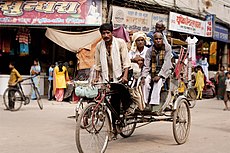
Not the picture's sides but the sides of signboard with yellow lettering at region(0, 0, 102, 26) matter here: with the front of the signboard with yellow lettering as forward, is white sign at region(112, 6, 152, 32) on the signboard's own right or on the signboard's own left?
on the signboard's own left

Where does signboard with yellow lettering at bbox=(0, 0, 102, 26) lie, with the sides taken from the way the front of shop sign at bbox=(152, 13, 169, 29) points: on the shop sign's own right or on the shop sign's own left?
on the shop sign's own right

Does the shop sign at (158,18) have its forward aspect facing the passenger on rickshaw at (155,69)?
yes

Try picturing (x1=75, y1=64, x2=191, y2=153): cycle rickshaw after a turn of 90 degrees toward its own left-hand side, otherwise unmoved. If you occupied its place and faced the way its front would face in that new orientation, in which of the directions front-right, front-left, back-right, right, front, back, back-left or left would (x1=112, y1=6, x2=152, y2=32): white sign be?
back-left

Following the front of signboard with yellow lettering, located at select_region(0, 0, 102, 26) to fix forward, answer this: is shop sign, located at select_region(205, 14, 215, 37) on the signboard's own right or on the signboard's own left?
on the signboard's own left
